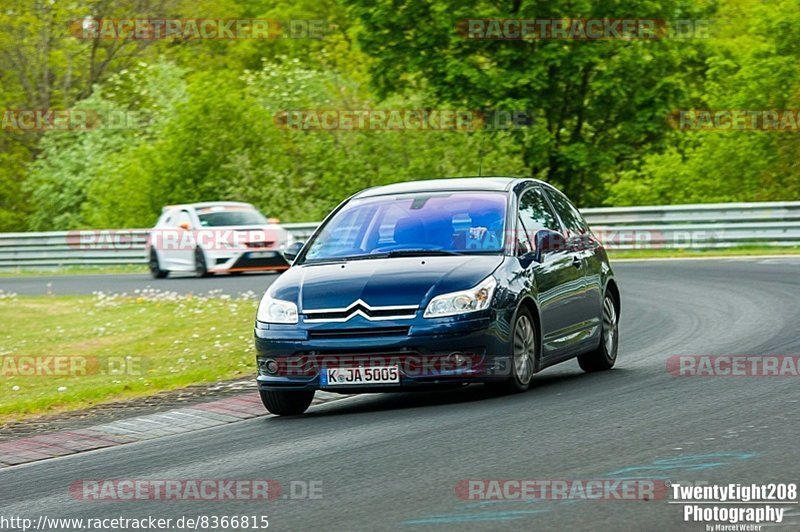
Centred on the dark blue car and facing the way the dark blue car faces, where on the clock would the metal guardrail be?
The metal guardrail is roughly at 5 o'clock from the dark blue car.

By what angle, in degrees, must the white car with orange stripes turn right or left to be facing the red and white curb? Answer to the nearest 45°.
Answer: approximately 45° to its right

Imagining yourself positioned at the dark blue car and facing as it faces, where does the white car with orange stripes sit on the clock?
The white car with orange stripes is roughly at 4 o'clock from the dark blue car.

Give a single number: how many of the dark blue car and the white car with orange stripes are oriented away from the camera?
0

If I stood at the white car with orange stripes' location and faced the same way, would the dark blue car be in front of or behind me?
in front

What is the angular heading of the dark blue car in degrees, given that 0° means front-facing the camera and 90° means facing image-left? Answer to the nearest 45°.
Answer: approximately 45°

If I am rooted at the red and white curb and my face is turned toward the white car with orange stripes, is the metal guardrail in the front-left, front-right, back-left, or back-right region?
front-right

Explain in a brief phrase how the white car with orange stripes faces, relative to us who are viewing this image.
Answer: facing the viewer and to the right of the viewer
